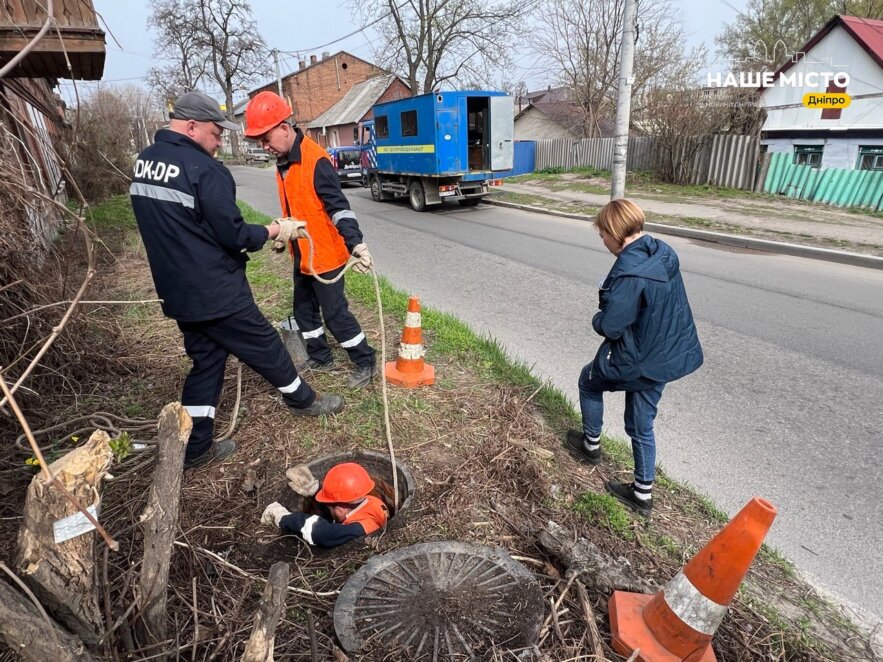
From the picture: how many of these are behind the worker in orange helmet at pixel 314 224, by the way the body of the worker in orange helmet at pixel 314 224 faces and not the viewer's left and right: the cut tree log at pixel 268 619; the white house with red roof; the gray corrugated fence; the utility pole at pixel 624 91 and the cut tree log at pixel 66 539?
3

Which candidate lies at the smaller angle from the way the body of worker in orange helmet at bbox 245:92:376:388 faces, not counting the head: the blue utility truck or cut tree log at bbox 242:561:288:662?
the cut tree log

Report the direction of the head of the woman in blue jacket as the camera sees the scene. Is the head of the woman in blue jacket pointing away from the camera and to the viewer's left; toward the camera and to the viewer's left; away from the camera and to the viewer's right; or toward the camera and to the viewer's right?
away from the camera and to the viewer's left

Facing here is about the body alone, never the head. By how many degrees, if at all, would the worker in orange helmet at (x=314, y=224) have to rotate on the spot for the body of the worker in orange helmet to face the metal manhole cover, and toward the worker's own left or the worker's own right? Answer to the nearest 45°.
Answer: approximately 45° to the worker's own left

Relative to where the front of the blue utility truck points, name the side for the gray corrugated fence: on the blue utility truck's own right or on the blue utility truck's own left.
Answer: on the blue utility truck's own right

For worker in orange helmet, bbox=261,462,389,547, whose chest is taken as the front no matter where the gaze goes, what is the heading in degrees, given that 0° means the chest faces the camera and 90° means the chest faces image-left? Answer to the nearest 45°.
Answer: approximately 90°

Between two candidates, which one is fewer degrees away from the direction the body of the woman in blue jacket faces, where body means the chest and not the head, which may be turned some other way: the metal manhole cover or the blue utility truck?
the blue utility truck

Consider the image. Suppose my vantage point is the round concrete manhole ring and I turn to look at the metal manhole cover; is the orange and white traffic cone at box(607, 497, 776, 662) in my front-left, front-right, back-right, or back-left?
front-left

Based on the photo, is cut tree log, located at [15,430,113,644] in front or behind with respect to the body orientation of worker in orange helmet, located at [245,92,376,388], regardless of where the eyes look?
in front

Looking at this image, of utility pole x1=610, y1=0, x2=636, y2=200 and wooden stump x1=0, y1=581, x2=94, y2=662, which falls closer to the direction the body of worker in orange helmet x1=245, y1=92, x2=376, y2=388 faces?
the wooden stump

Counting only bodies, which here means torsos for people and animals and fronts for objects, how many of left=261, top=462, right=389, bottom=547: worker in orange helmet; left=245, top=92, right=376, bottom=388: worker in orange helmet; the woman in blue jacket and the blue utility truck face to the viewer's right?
0

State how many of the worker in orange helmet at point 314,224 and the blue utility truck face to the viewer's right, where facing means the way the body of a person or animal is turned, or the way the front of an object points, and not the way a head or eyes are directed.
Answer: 0

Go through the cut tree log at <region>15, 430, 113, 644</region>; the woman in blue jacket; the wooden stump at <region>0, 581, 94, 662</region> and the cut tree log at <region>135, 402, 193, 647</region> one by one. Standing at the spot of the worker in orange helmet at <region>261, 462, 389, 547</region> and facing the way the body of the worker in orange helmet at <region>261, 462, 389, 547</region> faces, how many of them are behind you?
1

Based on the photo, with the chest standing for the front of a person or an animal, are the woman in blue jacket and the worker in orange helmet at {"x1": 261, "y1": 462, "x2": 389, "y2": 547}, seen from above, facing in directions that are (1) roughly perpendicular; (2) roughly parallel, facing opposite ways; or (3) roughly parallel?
roughly perpendicular

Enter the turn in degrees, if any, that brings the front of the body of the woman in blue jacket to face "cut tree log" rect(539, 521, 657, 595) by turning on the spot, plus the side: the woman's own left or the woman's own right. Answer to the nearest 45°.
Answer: approximately 135° to the woman's own left

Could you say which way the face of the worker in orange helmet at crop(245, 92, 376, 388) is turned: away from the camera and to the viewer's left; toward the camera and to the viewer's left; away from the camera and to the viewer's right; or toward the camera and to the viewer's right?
toward the camera and to the viewer's left

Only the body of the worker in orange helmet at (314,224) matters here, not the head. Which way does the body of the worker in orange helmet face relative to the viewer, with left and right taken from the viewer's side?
facing the viewer and to the left of the viewer

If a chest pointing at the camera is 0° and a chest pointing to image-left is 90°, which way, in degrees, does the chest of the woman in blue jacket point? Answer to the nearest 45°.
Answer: approximately 135°

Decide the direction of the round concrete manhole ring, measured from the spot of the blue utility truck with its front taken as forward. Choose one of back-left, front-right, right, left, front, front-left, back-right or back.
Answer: back-left

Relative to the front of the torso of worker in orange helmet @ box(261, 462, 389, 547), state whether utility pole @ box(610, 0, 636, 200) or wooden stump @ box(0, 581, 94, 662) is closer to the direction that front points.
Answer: the wooden stump
